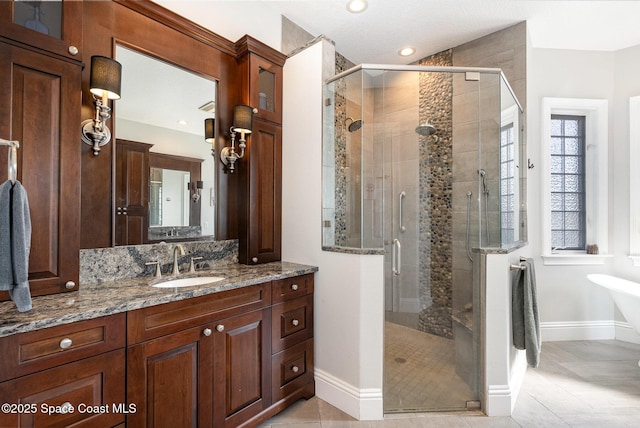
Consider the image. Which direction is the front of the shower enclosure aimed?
toward the camera

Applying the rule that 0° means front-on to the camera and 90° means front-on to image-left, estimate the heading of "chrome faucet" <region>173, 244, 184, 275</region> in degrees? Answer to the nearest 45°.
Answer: approximately 315°

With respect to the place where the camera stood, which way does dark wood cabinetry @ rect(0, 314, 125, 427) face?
facing the viewer and to the right of the viewer

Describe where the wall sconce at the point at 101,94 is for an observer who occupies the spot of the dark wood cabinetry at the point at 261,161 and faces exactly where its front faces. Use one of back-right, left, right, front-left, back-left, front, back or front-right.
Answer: right

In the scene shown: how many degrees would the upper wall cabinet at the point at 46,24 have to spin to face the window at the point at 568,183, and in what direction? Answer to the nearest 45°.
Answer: approximately 45° to its left

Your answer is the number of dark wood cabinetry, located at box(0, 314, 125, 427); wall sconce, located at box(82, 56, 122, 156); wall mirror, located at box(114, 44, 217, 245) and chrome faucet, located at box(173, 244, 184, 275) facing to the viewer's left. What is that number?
0

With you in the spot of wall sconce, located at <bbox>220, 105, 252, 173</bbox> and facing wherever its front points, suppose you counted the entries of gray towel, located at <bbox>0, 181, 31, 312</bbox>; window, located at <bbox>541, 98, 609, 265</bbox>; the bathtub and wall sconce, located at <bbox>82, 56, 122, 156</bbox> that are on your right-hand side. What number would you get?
2

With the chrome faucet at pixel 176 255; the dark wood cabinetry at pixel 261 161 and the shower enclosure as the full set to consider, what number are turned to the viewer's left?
0
